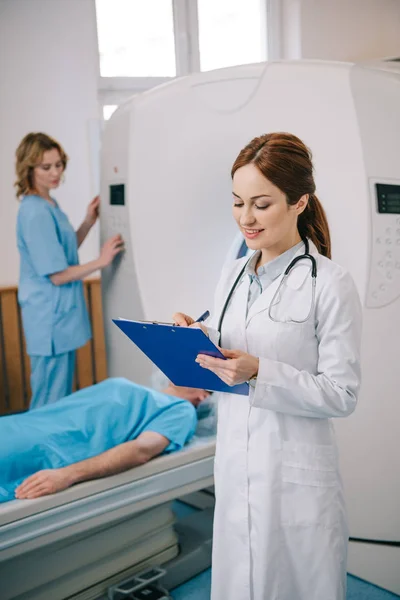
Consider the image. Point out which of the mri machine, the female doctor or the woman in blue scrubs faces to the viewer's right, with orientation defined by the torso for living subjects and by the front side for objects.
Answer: the woman in blue scrubs

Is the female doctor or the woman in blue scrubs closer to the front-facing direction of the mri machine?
the female doctor

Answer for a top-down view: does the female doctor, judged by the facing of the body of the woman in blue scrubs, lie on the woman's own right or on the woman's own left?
on the woman's own right

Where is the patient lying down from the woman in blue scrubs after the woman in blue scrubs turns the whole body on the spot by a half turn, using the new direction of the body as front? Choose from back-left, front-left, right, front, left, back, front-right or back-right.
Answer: left

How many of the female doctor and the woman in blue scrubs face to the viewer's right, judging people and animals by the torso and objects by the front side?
1

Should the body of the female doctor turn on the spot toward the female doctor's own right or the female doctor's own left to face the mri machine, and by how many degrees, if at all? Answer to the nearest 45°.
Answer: approximately 135° to the female doctor's own right

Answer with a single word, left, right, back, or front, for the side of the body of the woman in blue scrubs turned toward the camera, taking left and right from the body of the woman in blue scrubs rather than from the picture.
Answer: right

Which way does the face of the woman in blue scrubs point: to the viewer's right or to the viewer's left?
to the viewer's right

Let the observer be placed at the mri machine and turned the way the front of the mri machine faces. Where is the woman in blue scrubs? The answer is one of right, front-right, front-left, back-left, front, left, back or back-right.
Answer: right

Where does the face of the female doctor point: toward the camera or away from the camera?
toward the camera

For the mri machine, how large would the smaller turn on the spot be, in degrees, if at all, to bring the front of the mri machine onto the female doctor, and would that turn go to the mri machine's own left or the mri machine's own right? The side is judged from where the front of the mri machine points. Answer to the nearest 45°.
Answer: approximately 45° to the mri machine's own left

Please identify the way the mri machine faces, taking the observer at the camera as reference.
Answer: facing the viewer and to the left of the viewer

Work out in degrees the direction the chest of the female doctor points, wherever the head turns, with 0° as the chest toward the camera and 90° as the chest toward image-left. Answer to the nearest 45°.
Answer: approximately 45°

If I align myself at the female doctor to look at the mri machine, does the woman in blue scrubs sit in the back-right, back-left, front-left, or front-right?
front-left

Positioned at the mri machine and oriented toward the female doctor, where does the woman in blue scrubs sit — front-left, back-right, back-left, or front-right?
back-right

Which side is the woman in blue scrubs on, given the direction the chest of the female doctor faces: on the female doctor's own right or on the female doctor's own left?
on the female doctor's own right
